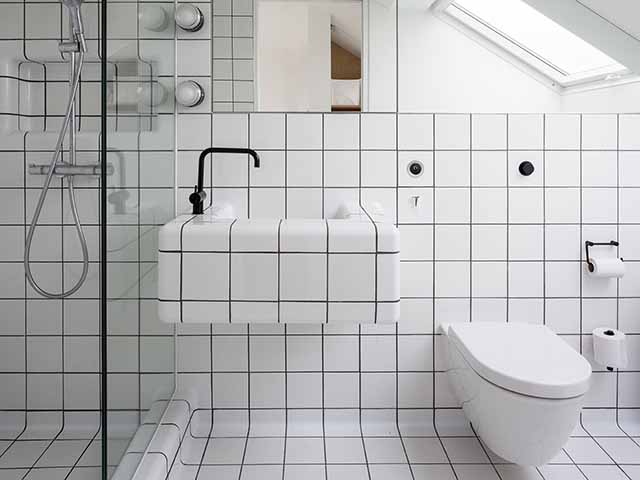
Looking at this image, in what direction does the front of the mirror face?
toward the camera

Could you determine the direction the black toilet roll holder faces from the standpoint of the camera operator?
facing the viewer

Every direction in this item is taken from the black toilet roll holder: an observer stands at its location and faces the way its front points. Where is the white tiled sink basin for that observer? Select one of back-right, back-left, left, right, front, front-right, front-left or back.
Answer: front-right

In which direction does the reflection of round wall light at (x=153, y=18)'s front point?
toward the camera

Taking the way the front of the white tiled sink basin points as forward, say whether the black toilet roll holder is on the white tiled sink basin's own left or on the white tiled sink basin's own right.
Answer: on the white tiled sink basin's own left

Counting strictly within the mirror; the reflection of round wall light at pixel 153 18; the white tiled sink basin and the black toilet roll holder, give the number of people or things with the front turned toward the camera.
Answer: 4

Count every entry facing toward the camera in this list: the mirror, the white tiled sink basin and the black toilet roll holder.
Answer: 3

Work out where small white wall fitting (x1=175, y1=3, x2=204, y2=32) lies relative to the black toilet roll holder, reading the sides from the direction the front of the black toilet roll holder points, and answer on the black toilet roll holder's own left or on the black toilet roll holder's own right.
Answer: on the black toilet roll holder's own right

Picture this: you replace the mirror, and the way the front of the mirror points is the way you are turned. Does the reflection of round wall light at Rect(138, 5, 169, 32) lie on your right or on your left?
on your right

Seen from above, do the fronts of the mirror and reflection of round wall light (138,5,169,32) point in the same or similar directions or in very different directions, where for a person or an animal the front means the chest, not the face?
same or similar directions
